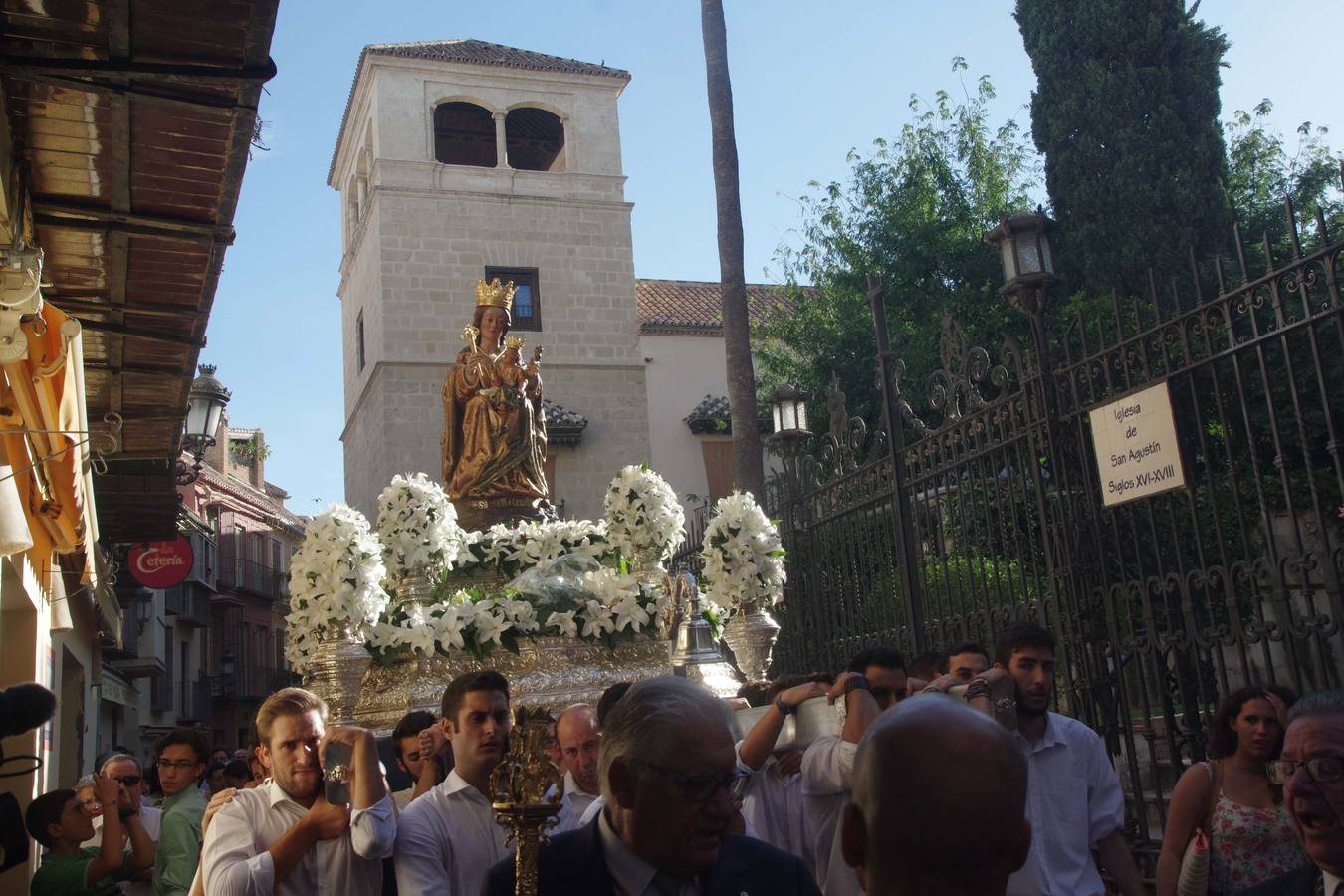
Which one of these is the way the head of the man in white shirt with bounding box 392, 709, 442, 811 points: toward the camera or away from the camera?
toward the camera

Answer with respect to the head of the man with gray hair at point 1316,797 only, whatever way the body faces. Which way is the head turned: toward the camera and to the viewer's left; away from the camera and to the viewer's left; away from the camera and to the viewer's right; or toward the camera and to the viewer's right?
toward the camera and to the viewer's left

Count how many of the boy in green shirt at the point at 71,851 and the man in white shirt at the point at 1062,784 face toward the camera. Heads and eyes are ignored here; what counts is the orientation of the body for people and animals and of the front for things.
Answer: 1

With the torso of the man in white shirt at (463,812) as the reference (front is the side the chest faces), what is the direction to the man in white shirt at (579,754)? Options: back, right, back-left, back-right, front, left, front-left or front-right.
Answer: left

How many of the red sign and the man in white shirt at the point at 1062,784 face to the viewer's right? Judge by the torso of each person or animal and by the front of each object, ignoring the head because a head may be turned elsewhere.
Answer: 0

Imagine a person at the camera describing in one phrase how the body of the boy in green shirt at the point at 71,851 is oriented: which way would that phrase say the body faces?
to the viewer's right

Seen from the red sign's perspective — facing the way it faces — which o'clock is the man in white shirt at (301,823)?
The man in white shirt is roughly at 12 o'clock from the red sign.

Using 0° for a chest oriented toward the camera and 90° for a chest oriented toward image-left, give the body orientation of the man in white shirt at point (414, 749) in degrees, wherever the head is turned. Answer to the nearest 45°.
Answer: approximately 315°

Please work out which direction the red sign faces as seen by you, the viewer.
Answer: facing the viewer

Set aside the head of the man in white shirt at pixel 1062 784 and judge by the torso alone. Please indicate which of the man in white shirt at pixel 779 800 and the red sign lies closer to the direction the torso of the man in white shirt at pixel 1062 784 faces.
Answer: the man in white shirt

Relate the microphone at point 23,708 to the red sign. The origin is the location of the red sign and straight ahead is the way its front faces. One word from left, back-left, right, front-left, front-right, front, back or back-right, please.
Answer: front

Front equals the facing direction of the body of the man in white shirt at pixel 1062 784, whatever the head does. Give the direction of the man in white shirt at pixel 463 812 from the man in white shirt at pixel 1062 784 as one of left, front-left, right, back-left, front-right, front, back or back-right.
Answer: front-right

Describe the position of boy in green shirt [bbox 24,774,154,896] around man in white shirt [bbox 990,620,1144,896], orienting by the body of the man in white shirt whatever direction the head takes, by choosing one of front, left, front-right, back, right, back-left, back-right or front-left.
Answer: right

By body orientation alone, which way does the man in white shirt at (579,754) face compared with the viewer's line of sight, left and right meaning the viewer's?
facing the viewer and to the right of the viewer

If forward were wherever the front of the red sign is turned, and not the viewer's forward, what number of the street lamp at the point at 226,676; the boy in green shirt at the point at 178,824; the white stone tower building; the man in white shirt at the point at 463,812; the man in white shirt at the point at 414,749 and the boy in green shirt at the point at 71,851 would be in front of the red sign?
4
